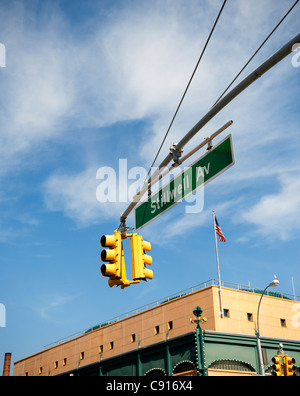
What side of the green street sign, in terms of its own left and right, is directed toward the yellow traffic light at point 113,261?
right

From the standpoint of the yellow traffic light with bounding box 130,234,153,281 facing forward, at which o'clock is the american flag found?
The american flag is roughly at 11 o'clock from the yellow traffic light.

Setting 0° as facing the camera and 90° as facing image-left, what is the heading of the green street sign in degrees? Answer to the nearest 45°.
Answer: approximately 45°

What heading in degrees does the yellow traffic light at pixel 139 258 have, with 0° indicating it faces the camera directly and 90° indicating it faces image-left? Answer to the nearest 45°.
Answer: approximately 225°

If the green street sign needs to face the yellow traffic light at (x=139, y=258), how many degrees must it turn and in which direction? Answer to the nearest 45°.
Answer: approximately 90° to its right

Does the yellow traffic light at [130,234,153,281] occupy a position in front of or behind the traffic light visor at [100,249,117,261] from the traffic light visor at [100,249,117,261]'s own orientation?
behind

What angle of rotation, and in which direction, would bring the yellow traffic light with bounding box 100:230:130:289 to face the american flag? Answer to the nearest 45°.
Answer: approximately 135° to its right

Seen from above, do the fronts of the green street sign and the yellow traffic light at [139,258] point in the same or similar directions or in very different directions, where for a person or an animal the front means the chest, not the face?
very different directions

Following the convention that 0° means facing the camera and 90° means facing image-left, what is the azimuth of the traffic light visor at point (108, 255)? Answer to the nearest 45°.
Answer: approximately 45°

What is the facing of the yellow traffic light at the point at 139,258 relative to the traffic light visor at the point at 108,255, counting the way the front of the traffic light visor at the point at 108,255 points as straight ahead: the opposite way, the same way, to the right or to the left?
the opposite way
